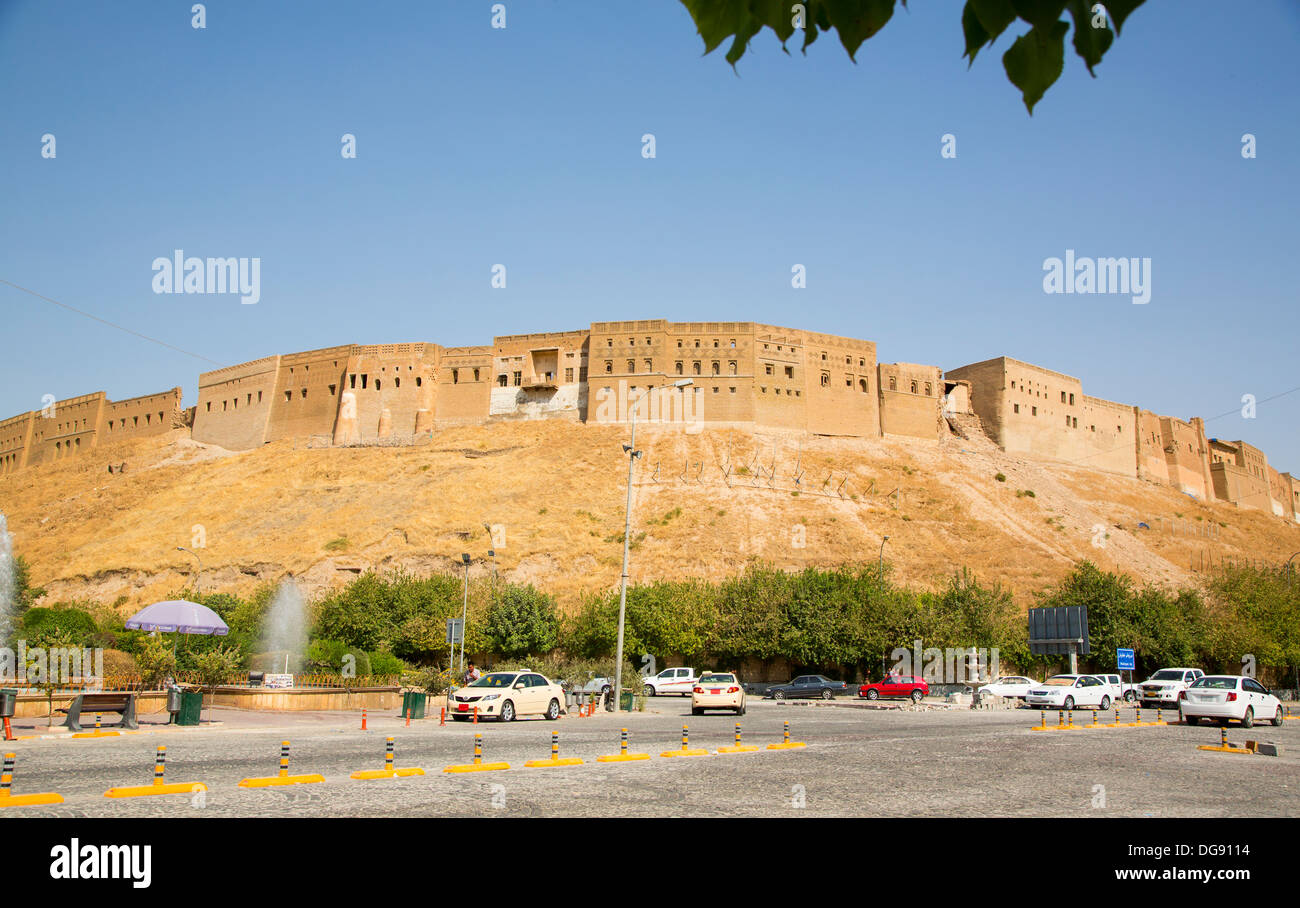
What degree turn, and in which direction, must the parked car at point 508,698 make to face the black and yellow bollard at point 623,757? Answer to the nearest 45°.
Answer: approximately 45° to its left

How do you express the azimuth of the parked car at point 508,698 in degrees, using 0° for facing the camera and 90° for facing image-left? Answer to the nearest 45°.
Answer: approximately 45°

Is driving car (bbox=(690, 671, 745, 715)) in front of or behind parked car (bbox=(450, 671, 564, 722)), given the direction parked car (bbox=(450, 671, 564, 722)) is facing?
behind

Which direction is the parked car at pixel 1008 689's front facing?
to the viewer's left

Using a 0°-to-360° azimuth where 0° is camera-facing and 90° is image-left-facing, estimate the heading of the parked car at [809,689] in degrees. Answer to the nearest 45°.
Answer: approximately 90°

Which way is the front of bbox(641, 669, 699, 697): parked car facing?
to the viewer's left

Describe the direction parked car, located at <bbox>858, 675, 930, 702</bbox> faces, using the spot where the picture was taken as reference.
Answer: facing to the left of the viewer

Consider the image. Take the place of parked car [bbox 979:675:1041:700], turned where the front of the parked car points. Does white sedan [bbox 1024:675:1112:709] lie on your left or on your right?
on your left

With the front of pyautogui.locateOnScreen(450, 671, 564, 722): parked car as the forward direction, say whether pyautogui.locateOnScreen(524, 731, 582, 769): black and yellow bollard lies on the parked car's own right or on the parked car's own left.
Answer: on the parked car's own left
